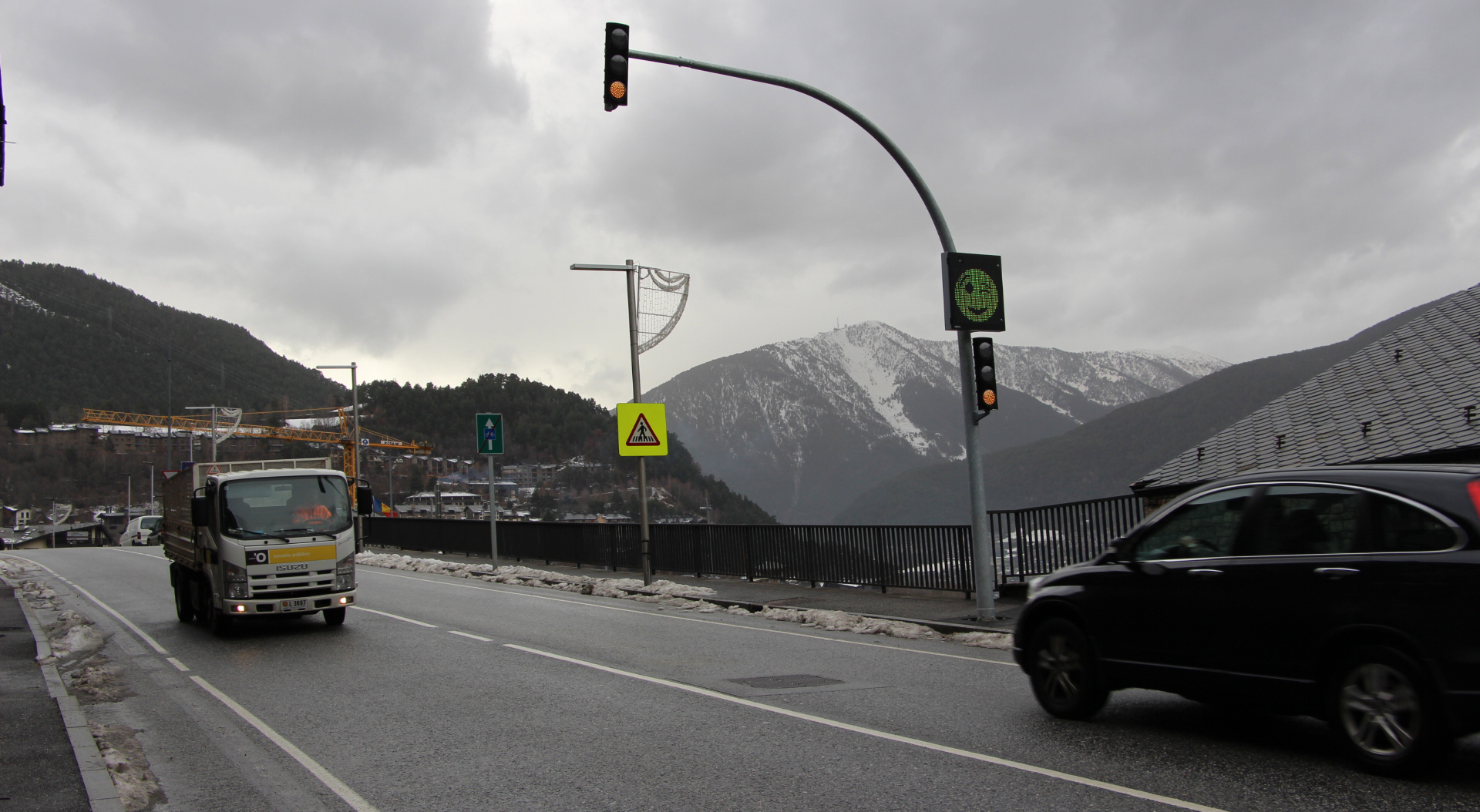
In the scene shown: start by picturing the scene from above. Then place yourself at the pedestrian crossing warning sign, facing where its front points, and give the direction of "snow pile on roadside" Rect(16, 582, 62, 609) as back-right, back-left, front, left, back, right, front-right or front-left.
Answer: right

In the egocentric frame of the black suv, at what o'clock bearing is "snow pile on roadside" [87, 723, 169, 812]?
The snow pile on roadside is roughly at 10 o'clock from the black suv.

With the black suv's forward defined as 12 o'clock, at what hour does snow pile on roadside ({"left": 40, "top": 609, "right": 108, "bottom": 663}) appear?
The snow pile on roadside is roughly at 11 o'clock from the black suv.

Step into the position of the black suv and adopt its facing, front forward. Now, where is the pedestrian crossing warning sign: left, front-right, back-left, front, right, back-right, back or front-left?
front

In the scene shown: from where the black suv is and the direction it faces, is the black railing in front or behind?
in front

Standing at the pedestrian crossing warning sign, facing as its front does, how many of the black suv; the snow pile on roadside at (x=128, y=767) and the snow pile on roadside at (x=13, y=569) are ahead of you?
2

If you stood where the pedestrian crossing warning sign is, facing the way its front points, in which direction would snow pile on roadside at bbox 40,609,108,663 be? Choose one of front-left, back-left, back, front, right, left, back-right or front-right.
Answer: front-right

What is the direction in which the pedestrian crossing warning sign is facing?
toward the camera

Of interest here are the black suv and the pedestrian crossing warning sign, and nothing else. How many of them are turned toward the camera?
1

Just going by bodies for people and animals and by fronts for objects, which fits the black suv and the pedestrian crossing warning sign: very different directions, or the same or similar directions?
very different directions

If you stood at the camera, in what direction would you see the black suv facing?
facing away from the viewer and to the left of the viewer

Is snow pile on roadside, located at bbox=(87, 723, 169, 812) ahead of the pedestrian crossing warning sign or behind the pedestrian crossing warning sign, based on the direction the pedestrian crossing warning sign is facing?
ahead

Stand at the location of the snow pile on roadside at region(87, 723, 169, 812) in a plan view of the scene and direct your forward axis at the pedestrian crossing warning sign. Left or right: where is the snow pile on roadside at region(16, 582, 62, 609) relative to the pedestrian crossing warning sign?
left

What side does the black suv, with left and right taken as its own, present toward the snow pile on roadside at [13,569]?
front

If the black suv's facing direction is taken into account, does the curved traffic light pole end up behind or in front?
in front

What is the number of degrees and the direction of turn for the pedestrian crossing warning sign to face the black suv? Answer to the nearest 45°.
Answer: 0° — it already faces it
